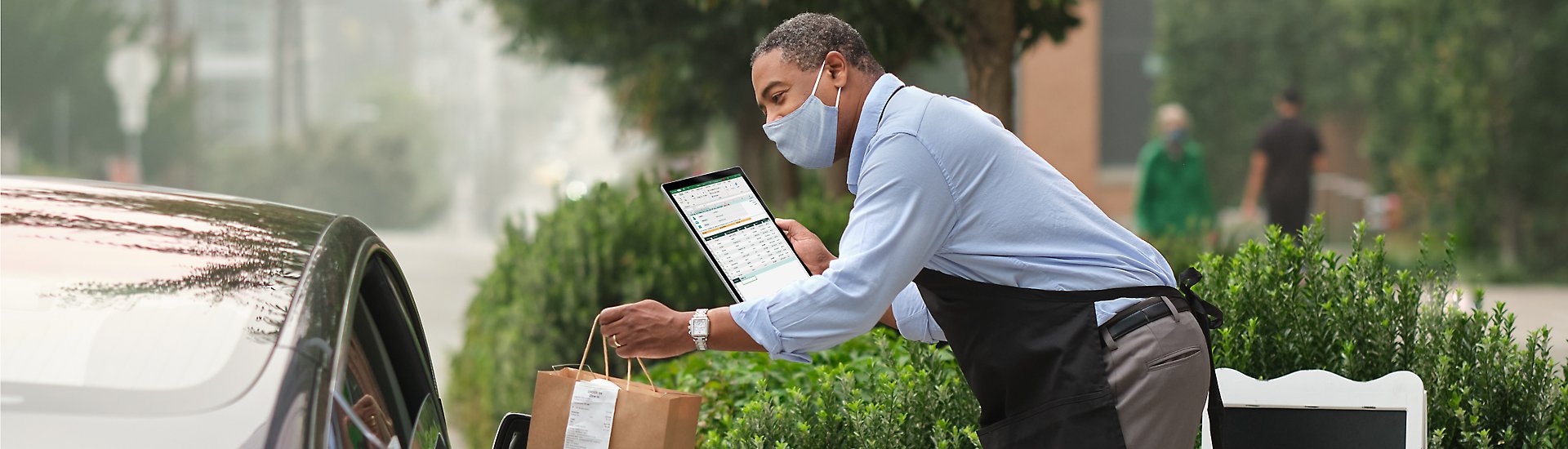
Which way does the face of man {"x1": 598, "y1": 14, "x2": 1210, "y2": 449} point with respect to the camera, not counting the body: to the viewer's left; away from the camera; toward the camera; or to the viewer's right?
to the viewer's left

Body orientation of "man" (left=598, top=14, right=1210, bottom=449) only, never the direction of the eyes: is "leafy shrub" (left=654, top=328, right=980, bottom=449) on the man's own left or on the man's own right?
on the man's own right

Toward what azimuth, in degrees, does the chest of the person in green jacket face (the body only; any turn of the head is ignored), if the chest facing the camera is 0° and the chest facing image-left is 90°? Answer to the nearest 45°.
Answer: approximately 0°

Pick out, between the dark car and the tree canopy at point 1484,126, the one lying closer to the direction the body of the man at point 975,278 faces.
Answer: the dark car

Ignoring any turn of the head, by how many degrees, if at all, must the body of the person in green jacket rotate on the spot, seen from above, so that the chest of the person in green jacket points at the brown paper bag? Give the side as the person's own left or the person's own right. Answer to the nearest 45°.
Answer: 0° — they already face it

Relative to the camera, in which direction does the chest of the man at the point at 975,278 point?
to the viewer's left

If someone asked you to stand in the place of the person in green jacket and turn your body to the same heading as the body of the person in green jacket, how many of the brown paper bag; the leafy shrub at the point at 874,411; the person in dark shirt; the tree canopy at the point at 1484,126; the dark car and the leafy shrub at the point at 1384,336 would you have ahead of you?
4

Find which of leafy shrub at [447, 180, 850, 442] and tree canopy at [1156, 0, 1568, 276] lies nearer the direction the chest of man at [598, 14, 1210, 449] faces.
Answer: the leafy shrub

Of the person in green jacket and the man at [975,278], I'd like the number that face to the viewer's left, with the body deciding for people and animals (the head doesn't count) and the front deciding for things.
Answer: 1

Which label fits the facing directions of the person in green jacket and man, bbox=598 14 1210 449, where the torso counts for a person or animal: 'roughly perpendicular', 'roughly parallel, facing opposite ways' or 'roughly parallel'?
roughly perpendicular
